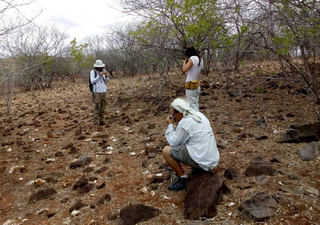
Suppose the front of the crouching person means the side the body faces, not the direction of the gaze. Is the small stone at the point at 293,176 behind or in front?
behind

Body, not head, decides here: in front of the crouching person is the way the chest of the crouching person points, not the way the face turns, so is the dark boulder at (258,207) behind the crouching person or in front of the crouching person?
behind

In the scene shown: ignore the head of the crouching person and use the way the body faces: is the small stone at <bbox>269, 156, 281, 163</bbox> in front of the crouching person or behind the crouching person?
behind

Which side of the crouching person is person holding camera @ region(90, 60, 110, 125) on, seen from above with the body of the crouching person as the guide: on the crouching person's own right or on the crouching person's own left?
on the crouching person's own right

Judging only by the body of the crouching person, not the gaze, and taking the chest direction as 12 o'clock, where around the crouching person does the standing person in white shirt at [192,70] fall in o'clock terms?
The standing person in white shirt is roughly at 3 o'clock from the crouching person.

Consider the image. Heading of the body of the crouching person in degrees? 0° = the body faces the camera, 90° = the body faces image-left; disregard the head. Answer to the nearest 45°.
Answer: approximately 90°

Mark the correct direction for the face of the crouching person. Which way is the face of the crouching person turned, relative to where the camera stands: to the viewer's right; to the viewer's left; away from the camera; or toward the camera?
to the viewer's left

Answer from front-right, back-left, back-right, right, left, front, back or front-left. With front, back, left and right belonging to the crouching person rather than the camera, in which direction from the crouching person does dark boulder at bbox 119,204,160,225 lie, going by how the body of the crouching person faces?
front-left

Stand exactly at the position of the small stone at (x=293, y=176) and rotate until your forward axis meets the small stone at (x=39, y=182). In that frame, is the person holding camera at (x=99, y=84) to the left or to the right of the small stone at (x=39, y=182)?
right

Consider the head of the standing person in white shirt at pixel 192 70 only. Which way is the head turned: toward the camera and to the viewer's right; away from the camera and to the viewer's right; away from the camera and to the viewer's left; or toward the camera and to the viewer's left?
away from the camera and to the viewer's left
